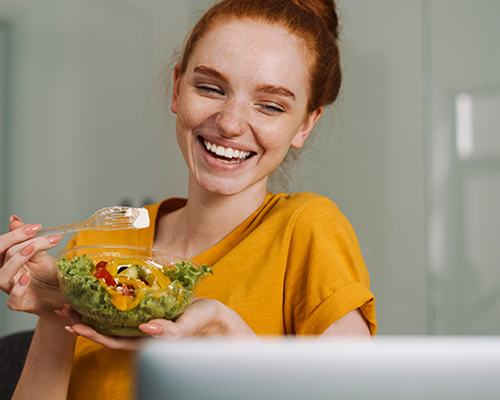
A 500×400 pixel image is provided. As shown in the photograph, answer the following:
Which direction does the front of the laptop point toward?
away from the camera

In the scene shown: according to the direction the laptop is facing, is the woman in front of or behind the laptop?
in front
